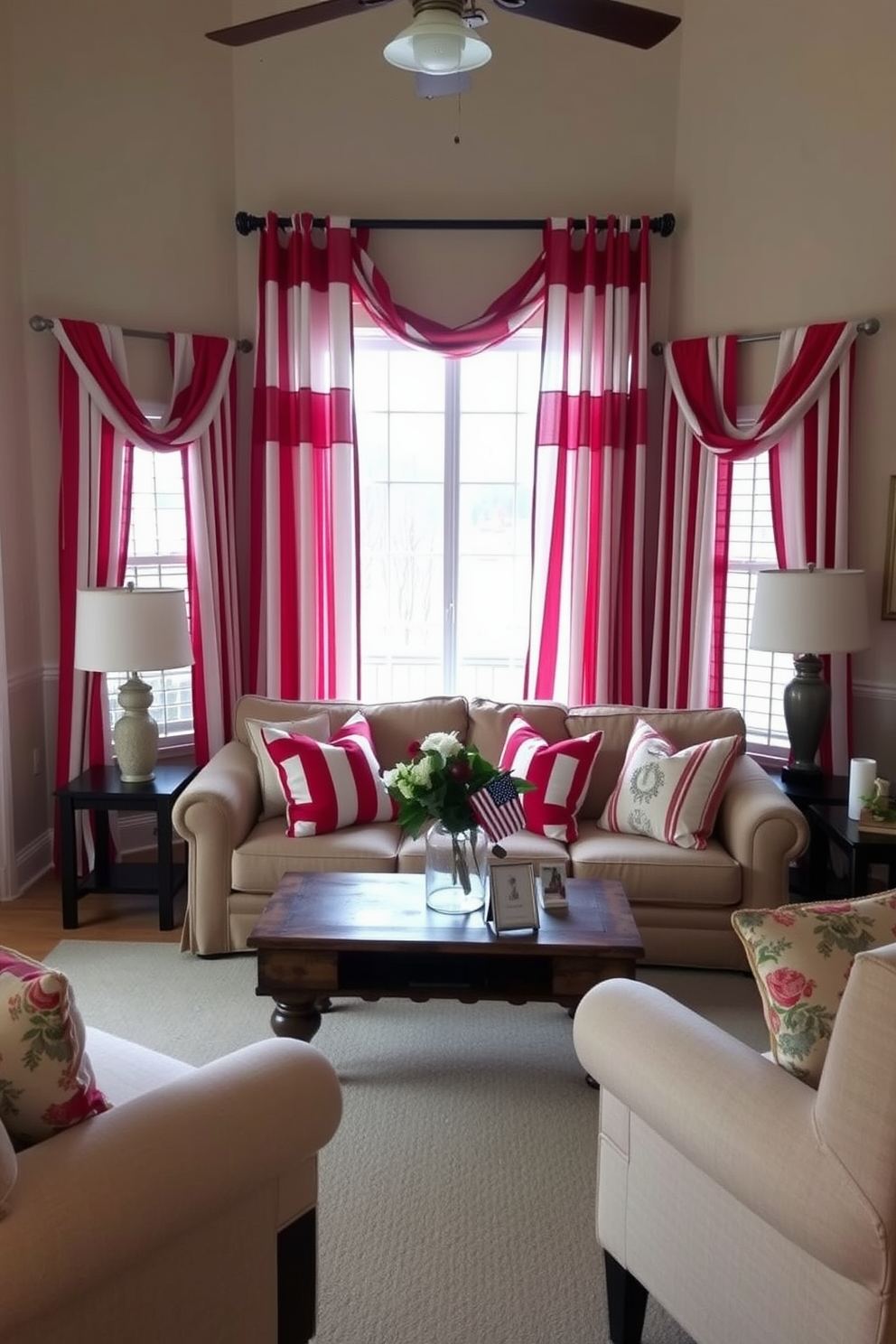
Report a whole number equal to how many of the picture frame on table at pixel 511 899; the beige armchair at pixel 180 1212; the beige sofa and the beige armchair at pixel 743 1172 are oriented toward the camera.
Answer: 2

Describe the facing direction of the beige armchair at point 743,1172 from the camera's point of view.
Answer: facing away from the viewer and to the left of the viewer

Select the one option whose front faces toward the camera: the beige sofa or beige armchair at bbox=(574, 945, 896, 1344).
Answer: the beige sofa

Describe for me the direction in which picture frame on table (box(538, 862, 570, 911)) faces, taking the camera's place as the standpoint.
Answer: facing the viewer

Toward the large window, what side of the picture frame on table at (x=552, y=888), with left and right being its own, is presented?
back

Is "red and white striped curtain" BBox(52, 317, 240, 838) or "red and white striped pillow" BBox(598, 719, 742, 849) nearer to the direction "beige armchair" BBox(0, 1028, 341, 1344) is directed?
the red and white striped pillow

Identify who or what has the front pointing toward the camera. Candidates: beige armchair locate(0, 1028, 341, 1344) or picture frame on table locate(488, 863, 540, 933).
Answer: the picture frame on table

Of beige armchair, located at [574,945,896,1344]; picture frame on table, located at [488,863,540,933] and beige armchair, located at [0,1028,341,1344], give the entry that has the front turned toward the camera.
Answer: the picture frame on table

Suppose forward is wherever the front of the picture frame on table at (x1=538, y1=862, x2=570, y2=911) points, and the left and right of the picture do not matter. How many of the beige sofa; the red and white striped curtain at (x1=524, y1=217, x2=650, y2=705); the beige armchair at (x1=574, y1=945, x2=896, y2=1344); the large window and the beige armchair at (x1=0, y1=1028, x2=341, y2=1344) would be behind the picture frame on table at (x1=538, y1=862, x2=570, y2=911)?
3

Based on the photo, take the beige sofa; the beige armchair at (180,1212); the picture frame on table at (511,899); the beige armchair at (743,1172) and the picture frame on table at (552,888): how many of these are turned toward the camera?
3

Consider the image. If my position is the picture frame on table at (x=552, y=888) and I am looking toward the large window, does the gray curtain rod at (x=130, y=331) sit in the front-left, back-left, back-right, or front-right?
front-left

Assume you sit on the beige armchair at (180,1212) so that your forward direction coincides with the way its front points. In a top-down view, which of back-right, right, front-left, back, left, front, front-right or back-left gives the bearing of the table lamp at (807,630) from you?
front

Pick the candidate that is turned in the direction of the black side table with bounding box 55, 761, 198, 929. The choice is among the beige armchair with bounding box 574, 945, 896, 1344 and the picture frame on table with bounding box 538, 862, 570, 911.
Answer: the beige armchair

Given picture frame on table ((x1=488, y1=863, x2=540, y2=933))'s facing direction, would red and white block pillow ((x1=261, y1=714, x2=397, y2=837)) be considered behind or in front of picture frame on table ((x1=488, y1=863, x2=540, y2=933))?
behind

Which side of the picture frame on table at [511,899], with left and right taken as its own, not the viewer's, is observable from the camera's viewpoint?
front

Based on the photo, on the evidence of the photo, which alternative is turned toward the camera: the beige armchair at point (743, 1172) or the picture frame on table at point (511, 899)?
the picture frame on table

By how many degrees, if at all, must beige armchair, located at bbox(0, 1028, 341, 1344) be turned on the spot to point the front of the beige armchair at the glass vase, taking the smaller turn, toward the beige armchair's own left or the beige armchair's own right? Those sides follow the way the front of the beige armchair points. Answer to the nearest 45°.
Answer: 0° — it already faces it

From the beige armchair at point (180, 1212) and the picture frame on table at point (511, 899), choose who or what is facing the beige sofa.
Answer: the beige armchair

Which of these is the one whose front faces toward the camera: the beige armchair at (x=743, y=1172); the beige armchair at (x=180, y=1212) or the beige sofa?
the beige sofa

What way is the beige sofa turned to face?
toward the camera
